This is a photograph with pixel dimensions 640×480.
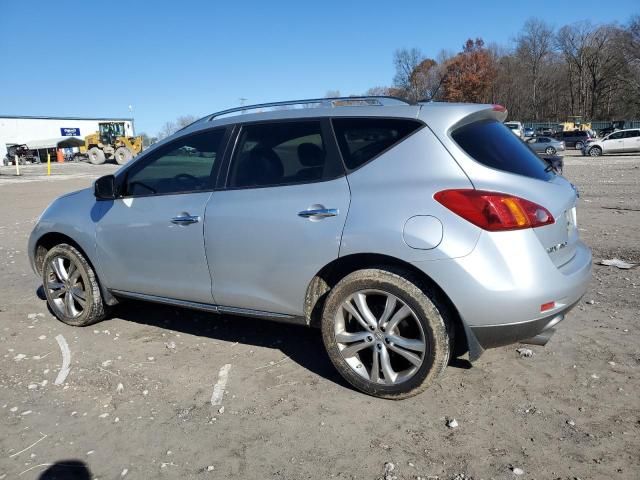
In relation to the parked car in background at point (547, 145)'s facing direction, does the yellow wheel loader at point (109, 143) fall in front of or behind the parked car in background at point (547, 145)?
in front

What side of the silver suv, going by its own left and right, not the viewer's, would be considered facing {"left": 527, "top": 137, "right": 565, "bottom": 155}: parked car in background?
right

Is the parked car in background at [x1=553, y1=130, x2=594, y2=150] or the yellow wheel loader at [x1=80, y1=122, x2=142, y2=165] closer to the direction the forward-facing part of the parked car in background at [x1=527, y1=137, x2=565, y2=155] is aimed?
the yellow wheel loader

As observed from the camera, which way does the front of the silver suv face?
facing away from the viewer and to the left of the viewer

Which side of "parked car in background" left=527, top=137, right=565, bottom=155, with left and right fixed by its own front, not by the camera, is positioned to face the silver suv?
left

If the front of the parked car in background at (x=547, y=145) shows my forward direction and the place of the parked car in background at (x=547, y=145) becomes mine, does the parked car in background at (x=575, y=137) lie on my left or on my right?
on my right

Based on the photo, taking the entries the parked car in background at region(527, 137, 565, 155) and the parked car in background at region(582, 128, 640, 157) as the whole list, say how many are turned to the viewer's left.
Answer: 2

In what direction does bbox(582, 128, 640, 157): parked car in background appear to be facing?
to the viewer's left

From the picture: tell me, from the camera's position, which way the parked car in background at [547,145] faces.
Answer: facing to the left of the viewer

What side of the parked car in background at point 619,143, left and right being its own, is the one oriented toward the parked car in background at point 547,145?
front
